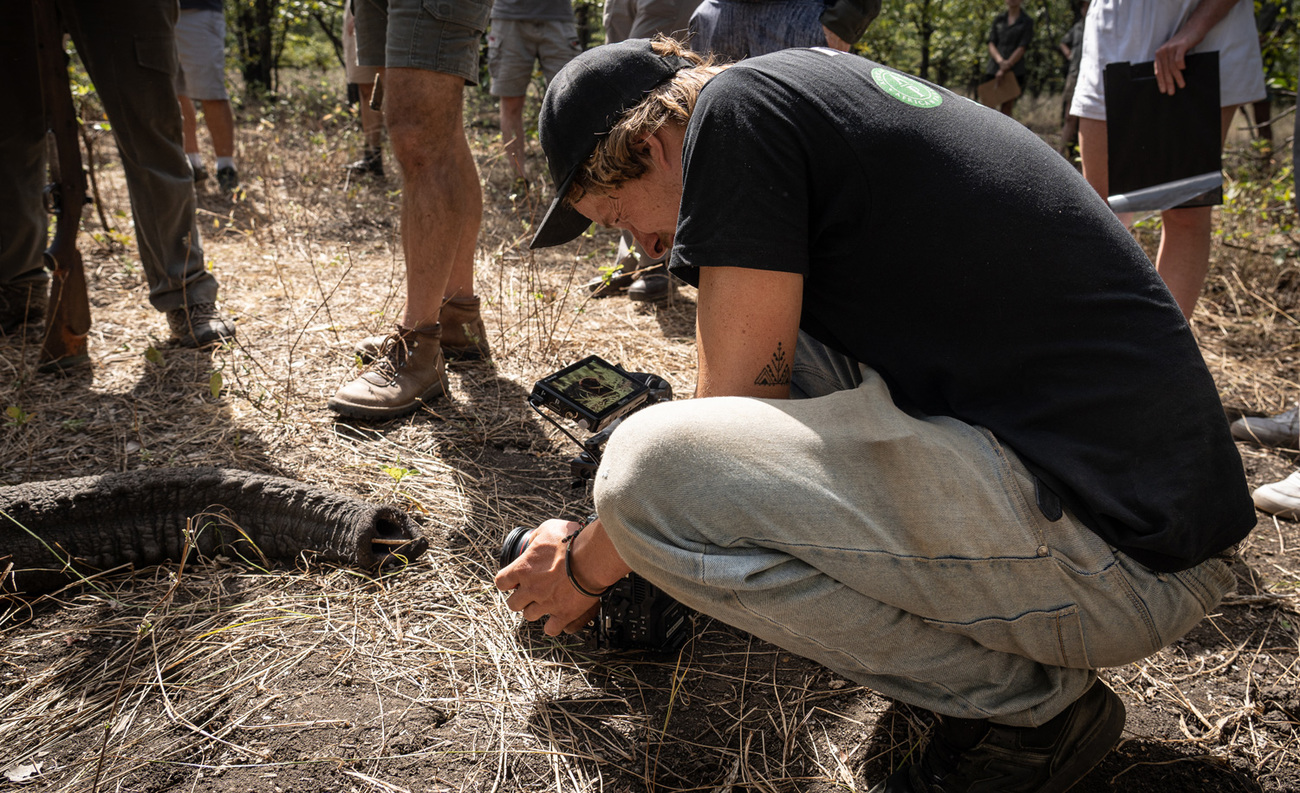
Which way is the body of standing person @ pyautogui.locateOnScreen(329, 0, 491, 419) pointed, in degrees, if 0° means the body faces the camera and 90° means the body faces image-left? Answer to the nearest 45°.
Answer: approximately 45°

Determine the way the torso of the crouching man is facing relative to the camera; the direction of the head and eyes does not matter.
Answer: to the viewer's left

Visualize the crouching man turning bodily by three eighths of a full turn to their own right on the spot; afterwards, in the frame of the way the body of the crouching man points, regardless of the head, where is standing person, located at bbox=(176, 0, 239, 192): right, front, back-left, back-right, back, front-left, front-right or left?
left

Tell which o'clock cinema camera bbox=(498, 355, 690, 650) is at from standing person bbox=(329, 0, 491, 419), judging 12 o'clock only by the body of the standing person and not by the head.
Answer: The cinema camera is roughly at 10 o'clock from the standing person.

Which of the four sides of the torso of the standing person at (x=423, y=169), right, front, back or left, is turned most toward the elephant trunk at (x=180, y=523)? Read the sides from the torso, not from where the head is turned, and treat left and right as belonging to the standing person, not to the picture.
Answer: front
